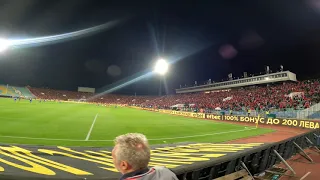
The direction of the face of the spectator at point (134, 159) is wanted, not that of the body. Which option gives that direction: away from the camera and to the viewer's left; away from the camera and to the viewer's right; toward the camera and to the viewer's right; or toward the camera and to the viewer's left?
away from the camera and to the viewer's left

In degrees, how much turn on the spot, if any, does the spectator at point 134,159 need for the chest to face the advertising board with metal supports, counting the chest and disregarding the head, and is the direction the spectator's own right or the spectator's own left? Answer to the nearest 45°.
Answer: approximately 90° to the spectator's own right

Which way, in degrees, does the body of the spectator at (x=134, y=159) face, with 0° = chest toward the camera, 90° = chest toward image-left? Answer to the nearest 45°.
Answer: approximately 135°
